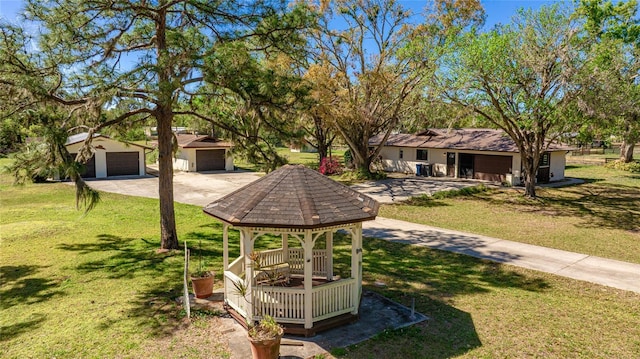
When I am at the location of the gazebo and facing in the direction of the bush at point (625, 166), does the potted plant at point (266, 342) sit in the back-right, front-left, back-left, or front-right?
back-right

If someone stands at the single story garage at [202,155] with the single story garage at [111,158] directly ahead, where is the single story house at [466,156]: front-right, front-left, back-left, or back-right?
back-left

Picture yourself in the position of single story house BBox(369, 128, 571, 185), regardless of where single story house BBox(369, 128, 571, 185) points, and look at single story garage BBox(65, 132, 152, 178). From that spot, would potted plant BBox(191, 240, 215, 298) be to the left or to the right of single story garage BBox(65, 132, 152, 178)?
left

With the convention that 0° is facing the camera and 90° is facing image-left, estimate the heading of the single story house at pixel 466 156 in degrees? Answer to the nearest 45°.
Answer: approximately 45°

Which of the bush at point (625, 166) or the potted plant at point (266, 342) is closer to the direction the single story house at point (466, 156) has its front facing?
the potted plant
